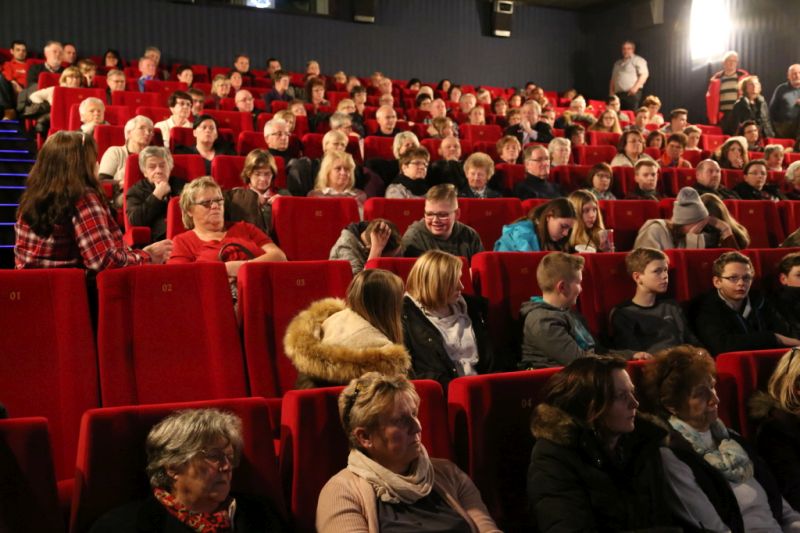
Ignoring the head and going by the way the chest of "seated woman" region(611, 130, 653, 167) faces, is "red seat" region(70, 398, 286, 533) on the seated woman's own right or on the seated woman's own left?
on the seated woman's own right

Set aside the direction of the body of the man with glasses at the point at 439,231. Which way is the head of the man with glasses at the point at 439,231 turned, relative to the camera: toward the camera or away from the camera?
toward the camera

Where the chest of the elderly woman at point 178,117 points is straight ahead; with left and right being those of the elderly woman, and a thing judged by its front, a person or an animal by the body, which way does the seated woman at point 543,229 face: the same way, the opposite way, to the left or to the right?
the same way

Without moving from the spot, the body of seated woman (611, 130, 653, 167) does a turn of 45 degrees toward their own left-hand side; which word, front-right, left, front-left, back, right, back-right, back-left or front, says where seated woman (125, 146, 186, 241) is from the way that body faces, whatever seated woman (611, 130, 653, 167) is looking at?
back-right

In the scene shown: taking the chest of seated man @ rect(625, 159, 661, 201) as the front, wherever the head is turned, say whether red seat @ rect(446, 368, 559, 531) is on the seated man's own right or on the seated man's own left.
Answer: on the seated man's own right

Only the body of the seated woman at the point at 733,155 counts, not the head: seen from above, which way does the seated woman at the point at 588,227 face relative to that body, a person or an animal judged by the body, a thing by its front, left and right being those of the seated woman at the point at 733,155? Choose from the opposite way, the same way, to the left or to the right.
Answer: the same way

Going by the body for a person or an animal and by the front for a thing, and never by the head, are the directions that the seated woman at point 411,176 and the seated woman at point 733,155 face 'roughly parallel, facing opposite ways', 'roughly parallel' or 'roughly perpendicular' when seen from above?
roughly parallel

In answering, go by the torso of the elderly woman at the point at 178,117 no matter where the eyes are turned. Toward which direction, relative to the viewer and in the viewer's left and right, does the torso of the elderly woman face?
facing the viewer and to the right of the viewer

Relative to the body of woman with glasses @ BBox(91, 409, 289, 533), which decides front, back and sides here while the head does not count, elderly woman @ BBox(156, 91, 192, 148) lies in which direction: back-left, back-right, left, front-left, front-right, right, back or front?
back-left

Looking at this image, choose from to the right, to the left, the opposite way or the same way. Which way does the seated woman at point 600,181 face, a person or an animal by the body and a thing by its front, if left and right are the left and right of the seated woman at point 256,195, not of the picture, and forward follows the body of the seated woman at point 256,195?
the same way

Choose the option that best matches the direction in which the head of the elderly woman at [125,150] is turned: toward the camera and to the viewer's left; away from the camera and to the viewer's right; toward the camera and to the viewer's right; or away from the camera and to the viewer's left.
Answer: toward the camera and to the viewer's right

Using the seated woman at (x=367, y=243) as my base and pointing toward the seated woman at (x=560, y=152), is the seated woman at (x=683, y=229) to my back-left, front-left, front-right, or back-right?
front-right
